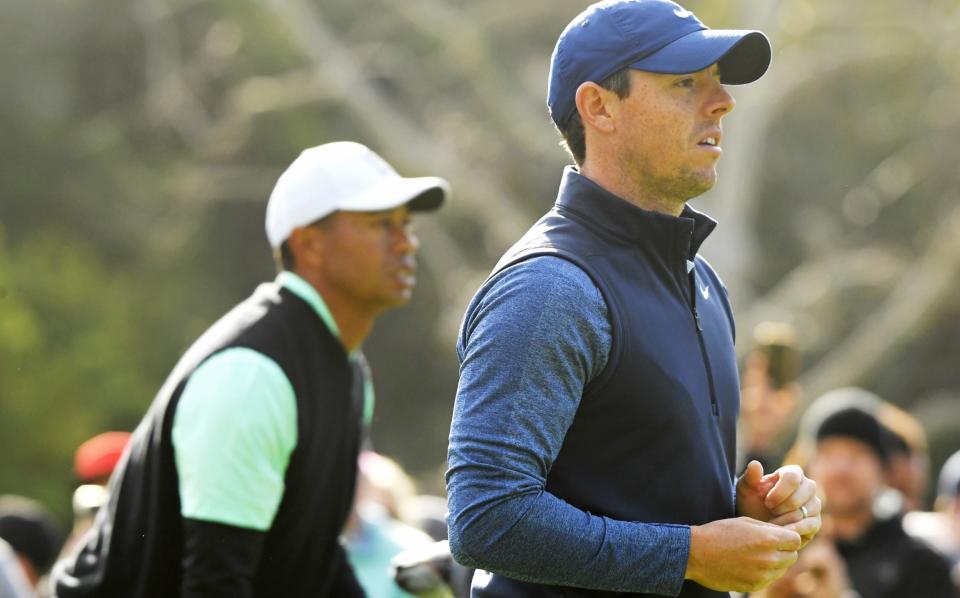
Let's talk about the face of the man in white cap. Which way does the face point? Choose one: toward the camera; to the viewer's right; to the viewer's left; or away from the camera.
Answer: to the viewer's right

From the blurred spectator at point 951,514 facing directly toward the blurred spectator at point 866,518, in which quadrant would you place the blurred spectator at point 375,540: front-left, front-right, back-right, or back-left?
front-right

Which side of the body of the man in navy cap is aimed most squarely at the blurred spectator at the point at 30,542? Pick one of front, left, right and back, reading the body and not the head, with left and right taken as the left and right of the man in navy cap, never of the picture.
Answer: back

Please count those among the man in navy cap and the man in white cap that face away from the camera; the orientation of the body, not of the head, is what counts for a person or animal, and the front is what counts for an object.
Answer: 0

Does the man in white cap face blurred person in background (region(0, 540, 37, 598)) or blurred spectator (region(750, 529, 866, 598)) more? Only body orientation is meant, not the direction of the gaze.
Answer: the blurred spectator

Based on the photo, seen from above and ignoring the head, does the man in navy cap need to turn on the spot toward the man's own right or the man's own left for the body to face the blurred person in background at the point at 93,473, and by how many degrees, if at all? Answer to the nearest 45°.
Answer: approximately 180°

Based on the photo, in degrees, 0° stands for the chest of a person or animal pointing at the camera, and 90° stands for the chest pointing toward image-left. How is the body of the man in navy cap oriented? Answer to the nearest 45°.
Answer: approximately 315°

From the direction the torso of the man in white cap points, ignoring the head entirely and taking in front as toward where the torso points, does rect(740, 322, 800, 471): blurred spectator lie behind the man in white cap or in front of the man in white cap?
in front

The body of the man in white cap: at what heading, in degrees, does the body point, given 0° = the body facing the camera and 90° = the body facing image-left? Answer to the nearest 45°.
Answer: approximately 270°

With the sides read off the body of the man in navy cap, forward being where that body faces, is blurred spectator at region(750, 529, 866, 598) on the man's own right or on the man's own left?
on the man's own left

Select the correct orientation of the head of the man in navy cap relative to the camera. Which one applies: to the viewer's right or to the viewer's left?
to the viewer's right
